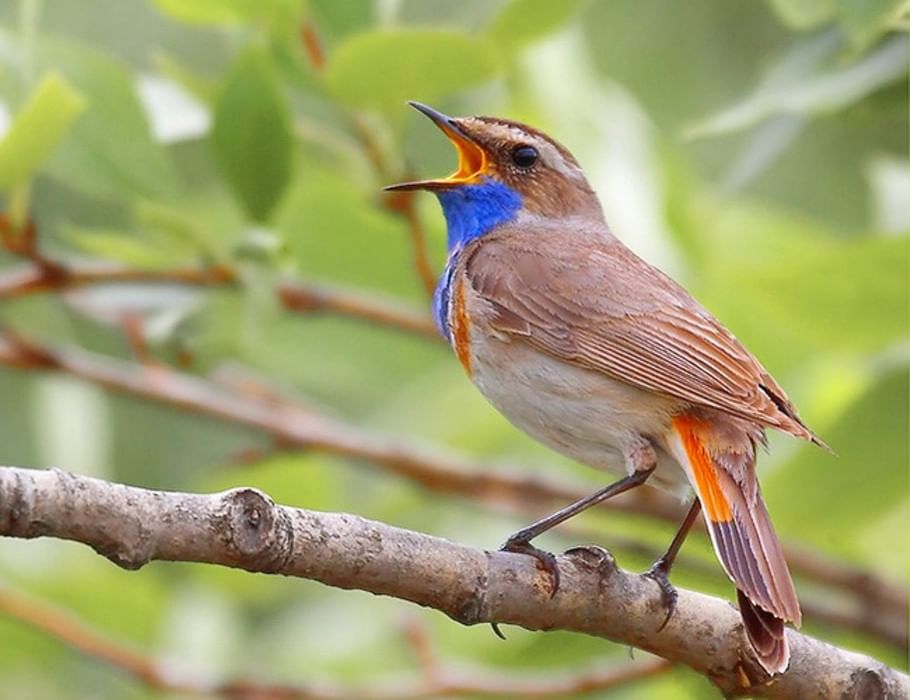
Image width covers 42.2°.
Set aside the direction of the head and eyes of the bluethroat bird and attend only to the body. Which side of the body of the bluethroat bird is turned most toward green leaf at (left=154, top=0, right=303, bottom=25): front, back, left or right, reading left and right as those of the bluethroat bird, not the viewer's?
front

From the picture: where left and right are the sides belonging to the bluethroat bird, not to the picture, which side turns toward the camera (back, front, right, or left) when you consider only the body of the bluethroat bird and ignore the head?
left

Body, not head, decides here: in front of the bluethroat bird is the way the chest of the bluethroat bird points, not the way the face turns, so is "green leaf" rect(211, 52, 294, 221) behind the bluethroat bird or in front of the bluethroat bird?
in front
